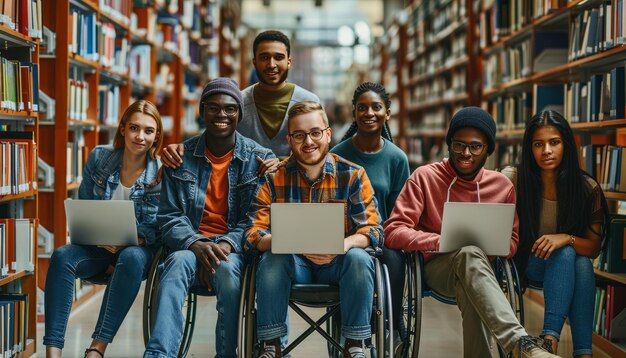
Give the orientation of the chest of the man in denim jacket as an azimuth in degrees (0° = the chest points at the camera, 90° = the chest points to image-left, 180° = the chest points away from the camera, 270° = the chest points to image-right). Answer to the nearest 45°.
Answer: approximately 0°

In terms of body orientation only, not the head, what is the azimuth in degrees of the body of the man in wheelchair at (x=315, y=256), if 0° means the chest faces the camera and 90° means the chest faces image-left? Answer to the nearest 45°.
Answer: approximately 0°

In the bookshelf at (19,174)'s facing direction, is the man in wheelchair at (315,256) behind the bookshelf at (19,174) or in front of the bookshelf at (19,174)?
in front

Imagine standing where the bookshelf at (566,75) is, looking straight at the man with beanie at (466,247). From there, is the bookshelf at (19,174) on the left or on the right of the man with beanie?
right

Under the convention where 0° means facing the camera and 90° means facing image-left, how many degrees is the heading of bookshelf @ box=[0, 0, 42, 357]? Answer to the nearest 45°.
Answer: approximately 315°

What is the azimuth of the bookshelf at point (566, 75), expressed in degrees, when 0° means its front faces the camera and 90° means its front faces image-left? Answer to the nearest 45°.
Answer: approximately 45°

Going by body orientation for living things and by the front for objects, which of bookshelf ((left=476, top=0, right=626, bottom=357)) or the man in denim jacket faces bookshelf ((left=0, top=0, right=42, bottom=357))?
bookshelf ((left=476, top=0, right=626, bottom=357))

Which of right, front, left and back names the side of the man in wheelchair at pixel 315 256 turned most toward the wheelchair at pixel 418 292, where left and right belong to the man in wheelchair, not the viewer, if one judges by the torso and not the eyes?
left

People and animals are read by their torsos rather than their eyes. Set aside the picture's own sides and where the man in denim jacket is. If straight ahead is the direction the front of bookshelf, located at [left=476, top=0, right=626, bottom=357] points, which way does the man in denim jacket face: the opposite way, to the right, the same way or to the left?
to the left

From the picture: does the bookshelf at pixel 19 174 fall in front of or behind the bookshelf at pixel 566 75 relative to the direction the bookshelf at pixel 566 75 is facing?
in front

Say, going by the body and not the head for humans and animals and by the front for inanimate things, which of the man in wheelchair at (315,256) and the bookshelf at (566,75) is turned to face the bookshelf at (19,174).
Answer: the bookshelf at (566,75)
